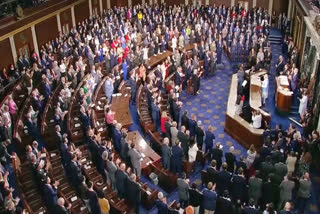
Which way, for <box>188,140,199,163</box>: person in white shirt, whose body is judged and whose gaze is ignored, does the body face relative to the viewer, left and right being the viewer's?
facing away from the viewer and to the right of the viewer

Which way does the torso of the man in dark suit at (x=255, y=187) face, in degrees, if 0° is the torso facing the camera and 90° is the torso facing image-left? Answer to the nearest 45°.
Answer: approximately 180°

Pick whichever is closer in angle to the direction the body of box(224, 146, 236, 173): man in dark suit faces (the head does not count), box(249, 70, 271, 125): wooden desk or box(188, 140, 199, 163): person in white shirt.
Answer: the wooden desk

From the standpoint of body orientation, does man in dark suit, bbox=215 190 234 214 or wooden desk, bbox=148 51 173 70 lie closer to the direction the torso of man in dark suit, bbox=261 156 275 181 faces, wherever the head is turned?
the wooden desk

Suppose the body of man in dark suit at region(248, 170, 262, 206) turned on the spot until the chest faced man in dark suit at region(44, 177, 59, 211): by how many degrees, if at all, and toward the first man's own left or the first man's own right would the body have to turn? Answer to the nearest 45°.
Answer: approximately 90° to the first man's own left

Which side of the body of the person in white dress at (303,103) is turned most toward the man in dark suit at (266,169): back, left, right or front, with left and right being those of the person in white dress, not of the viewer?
left

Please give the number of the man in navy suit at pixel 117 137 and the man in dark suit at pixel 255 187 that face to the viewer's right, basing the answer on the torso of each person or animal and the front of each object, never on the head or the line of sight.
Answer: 1

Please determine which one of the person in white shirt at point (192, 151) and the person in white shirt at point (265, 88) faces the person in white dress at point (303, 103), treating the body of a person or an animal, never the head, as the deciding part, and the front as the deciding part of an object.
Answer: the person in white shirt at point (192, 151)

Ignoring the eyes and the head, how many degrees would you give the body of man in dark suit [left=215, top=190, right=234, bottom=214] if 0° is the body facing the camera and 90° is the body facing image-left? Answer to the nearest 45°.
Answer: approximately 180°

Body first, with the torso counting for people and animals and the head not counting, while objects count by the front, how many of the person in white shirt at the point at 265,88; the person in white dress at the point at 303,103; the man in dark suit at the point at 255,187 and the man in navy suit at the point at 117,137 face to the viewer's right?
1

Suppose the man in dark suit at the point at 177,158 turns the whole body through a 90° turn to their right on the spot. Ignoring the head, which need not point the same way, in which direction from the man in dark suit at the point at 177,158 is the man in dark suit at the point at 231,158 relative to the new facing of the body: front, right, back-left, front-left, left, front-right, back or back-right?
front-left

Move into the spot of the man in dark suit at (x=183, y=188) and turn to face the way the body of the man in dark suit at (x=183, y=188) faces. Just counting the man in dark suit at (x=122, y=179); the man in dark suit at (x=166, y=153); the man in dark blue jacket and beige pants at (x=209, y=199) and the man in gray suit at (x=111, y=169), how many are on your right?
1

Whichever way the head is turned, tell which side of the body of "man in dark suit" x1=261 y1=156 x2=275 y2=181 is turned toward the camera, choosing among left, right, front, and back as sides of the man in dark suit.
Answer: back

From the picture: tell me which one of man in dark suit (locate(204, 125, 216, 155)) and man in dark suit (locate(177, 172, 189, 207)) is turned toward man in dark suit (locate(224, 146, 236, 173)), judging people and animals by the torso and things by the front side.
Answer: man in dark suit (locate(177, 172, 189, 207))

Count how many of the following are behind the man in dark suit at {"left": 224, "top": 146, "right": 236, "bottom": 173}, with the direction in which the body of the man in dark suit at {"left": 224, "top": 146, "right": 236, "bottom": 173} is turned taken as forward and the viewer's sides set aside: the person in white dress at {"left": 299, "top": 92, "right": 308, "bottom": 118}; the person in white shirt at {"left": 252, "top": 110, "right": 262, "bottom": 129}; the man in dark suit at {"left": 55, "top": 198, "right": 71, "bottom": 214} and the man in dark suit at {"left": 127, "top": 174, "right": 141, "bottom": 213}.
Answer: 2

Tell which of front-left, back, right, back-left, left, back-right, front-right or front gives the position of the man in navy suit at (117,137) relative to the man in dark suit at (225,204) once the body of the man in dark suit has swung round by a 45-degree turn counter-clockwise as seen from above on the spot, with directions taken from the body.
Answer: front

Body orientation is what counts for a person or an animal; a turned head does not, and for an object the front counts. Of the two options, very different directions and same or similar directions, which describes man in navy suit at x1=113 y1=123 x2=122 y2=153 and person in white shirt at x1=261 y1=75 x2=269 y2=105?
very different directions
